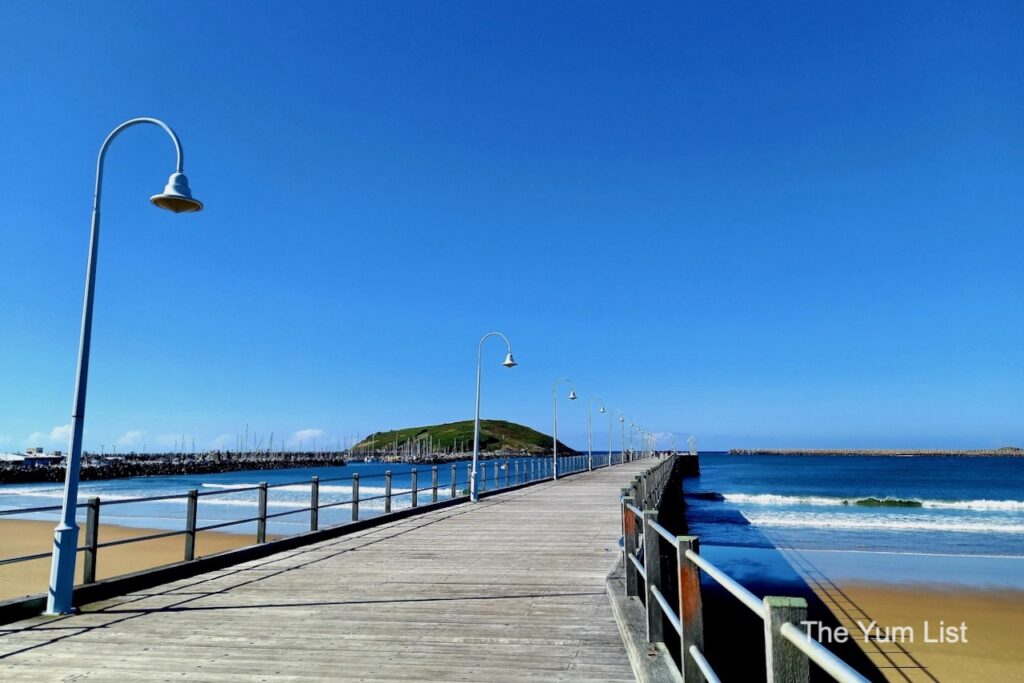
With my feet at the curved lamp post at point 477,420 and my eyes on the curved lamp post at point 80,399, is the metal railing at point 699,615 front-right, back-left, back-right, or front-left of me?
front-left

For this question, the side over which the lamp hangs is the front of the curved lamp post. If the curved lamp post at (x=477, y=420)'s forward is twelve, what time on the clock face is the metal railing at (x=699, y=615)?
The metal railing is roughly at 3 o'clock from the curved lamp post.

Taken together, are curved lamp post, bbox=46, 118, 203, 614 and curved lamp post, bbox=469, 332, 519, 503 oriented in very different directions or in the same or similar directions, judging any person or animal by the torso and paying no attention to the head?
same or similar directions

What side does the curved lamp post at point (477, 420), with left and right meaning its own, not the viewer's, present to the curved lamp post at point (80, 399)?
right

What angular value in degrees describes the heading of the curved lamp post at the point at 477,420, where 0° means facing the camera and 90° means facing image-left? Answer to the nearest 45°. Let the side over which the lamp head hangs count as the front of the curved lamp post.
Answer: approximately 270°

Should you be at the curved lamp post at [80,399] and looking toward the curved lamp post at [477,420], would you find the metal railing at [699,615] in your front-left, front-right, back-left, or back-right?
back-right

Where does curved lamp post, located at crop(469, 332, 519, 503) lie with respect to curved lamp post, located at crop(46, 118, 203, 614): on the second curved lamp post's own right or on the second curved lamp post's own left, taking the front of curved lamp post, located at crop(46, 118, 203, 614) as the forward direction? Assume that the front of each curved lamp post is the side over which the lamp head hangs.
on the second curved lamp post's own left

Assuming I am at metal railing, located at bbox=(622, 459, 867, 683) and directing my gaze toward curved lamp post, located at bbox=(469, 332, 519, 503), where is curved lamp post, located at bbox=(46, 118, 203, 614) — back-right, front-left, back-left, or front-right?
front-left

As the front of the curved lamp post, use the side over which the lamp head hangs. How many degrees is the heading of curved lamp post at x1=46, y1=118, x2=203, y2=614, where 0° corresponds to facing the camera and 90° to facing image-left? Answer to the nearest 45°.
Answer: approximately 270°

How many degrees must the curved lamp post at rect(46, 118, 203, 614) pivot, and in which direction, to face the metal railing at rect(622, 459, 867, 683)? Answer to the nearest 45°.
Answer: approximately 45° to its right

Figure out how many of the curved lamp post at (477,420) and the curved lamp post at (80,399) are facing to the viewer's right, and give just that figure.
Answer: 2
